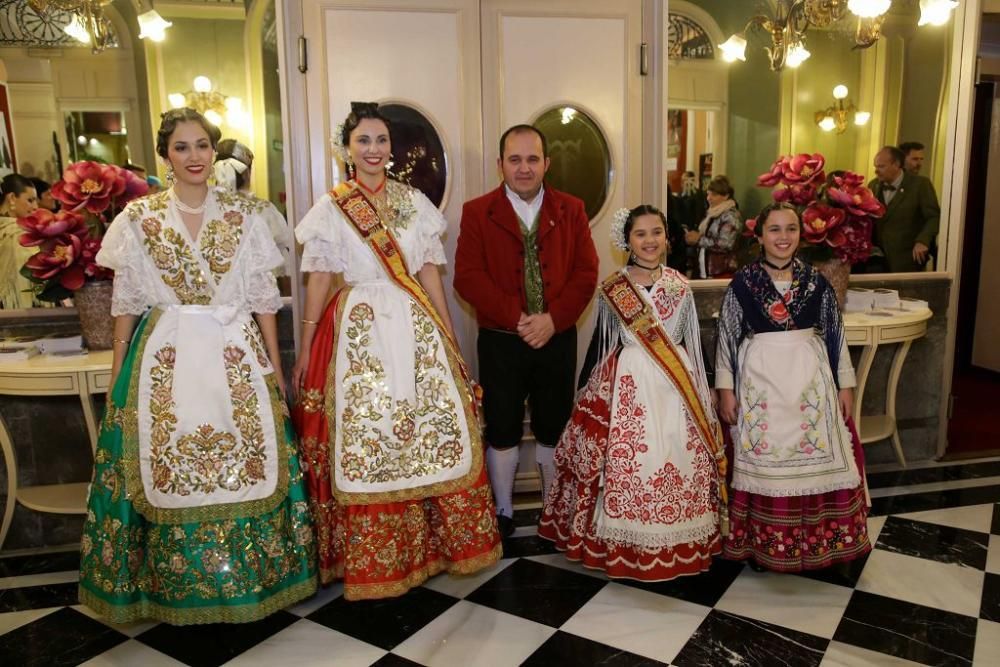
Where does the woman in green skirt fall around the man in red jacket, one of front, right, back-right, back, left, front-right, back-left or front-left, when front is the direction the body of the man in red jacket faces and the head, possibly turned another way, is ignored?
front-right

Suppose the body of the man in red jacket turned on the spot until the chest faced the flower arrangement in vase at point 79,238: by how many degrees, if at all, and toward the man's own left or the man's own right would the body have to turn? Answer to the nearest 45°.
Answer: approximately 90° to the man's own right

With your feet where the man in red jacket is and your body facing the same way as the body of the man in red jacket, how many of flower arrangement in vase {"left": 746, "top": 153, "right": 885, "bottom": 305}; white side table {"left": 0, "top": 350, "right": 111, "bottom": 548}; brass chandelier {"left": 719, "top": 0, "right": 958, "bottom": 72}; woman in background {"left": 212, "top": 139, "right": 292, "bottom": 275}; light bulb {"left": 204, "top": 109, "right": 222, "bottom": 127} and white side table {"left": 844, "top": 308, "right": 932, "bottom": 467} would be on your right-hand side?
3

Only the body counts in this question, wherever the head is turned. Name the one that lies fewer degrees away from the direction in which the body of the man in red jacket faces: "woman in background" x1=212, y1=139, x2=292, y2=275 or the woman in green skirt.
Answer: the woman in green skirt

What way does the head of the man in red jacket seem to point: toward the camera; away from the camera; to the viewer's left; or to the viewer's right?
toward the camera

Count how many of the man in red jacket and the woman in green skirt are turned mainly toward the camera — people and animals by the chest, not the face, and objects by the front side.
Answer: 2

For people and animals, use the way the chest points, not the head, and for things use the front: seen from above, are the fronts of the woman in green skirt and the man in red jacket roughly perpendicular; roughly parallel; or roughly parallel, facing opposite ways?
roughly parallel

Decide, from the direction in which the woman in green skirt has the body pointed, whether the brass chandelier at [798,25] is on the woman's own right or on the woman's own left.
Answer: on the woman's own left

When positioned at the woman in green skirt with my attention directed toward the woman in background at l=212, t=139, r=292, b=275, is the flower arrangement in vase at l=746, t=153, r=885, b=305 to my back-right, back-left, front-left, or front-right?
front-right

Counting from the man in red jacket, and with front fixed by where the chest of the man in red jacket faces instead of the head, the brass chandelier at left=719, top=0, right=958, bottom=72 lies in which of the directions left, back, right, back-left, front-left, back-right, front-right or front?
back-left

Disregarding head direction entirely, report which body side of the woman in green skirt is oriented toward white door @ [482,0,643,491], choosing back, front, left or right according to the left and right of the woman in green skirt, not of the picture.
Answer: left

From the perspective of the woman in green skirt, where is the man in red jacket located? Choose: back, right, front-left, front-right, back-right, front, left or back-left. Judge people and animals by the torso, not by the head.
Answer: left

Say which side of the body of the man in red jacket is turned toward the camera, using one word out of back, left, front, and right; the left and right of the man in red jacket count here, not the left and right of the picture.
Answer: front

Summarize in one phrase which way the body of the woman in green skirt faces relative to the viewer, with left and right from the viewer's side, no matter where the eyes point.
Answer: facing the viewer

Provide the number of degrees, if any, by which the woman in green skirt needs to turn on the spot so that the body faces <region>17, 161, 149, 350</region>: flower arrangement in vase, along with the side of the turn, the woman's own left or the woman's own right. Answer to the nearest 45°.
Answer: approximately 135° to the woman's own right

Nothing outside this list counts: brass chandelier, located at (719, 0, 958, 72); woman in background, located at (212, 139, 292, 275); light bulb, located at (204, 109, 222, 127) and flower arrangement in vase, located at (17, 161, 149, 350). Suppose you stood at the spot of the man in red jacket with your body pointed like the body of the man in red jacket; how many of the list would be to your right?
3
